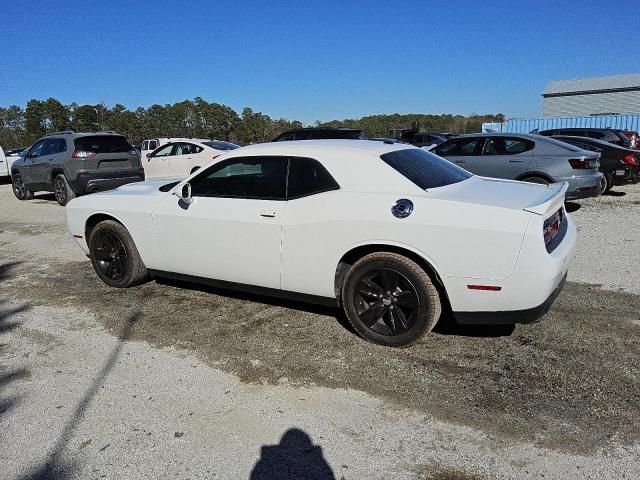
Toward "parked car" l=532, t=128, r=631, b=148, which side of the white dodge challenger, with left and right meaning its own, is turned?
right

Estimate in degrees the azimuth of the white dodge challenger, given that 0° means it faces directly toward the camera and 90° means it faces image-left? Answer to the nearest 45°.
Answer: approximately 135°

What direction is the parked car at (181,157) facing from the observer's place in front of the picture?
facing away from the viewer and to the left of the viewer

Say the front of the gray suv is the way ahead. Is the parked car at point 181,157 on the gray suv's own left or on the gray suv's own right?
on the gray suv's own right

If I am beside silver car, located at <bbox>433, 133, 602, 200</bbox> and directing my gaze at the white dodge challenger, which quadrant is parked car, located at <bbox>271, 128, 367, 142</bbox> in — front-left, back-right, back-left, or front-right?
back-right

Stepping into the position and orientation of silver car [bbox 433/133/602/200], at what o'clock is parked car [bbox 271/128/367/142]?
The parked car is roughly at 12 o'clock from the silver car.

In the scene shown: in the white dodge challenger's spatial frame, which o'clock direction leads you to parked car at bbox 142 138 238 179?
The parked car is roughly at 1 o'clock from the white dodge challenger.

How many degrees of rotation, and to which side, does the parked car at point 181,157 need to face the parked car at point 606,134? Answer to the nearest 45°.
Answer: approximately 135° to its right

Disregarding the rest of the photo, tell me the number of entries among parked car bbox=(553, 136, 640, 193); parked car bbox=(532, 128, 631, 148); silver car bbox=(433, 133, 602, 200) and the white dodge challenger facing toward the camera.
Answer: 0

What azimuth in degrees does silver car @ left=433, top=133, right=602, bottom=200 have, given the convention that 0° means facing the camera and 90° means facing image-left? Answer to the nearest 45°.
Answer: approximately 135°

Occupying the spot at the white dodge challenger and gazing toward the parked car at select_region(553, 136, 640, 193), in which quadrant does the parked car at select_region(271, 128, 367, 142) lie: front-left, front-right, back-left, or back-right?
front-left

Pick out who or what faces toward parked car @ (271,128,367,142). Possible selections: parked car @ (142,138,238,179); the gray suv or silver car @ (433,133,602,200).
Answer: the silver car

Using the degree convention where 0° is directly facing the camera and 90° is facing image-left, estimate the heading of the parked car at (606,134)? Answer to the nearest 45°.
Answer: approximately 135°

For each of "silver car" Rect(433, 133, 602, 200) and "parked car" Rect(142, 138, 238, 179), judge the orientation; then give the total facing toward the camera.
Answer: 0

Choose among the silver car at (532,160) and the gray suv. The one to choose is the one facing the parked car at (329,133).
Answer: the silver car

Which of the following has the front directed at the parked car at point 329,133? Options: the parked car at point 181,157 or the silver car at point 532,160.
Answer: the silver car
